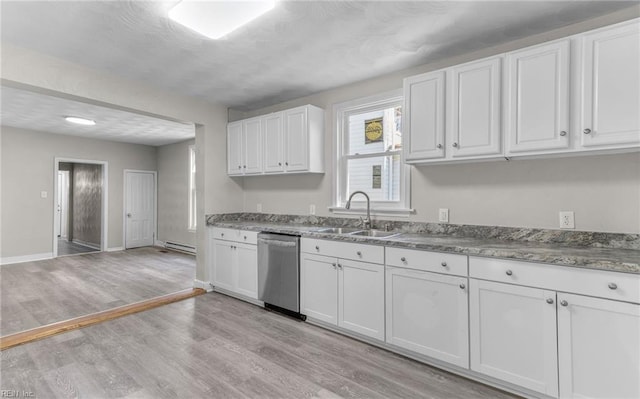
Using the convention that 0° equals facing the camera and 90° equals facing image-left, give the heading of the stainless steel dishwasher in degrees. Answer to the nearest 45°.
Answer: approximately 45°

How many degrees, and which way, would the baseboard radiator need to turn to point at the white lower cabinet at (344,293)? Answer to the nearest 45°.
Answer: approximately 45° to its left

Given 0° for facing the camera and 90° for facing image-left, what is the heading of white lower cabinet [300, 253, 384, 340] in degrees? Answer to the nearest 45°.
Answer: approximately 45°

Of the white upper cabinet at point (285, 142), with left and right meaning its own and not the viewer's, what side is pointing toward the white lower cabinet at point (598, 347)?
left

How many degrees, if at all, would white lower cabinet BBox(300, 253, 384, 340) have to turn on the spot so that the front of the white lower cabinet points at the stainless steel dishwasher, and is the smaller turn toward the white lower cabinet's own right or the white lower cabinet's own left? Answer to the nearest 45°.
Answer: approximately 90° to the white lower cabinet's own right

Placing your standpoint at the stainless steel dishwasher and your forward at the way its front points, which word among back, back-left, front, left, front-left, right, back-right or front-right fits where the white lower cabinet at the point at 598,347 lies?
left

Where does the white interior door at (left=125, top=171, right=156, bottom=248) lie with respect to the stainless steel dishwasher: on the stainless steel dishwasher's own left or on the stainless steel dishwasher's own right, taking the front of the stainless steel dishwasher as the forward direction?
on the stainless steel dishwasher's own right

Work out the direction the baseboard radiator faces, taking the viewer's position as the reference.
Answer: facing the viewer and to the left of the viewer

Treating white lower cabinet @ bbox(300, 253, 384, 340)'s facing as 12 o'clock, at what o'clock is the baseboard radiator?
The baseboard radiator is roughly at 3 o'clock from the white lower cabinet.

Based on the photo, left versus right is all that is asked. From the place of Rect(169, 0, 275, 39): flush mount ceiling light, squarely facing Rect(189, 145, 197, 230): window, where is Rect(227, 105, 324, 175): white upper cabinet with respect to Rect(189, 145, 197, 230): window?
right

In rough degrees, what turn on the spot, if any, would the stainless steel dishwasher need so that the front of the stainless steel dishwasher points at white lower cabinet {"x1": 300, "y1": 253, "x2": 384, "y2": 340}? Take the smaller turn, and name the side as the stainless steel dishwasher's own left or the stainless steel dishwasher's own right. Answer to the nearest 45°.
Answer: approximately 90° to the stainless steel dishwasher's own left

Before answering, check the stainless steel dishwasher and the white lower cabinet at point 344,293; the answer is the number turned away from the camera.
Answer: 0
